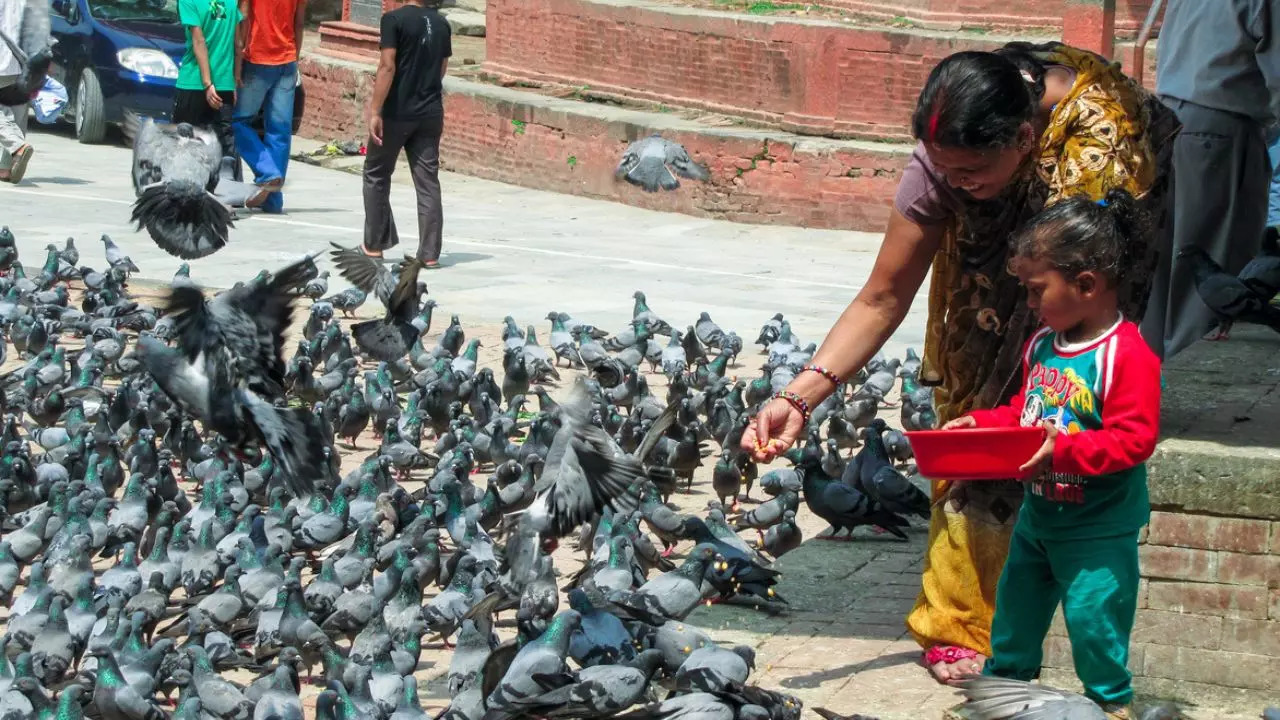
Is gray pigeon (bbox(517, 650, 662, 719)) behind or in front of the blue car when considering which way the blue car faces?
in front

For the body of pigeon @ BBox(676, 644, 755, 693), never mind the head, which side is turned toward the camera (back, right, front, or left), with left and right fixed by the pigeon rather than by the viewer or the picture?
right

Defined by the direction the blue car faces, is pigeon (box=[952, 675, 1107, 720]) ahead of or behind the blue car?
ahead

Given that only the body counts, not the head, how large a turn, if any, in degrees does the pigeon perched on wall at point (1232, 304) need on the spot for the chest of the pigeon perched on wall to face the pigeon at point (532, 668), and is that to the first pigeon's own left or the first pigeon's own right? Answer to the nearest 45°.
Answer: approximately 45° to the first pigeon's own left

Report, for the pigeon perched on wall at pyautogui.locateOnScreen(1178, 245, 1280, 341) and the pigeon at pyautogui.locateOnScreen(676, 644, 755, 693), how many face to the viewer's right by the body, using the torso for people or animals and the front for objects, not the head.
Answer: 1

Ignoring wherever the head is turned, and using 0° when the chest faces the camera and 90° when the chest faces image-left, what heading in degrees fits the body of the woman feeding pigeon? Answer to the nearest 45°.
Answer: approximately 45°

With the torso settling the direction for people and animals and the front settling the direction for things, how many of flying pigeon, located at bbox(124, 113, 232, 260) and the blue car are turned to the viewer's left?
0

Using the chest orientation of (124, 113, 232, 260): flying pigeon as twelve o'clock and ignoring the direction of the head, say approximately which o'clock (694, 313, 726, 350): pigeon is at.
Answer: The pigeon is roughly at 3 o'clock from the flying pigeon.

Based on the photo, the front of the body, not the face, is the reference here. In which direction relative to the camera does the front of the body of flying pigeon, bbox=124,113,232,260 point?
away from the camera

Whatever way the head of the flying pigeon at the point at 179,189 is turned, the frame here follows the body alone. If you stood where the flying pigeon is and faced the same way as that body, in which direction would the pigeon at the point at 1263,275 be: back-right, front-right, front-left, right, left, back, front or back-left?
back-right

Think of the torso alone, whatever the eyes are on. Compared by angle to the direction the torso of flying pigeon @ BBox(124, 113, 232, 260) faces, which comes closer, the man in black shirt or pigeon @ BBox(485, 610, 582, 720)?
the man in black shirt

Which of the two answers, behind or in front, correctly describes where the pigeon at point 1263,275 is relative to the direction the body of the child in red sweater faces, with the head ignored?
behind

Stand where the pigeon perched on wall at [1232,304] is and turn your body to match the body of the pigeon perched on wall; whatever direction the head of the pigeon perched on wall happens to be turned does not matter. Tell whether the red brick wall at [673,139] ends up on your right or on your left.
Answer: on your right
